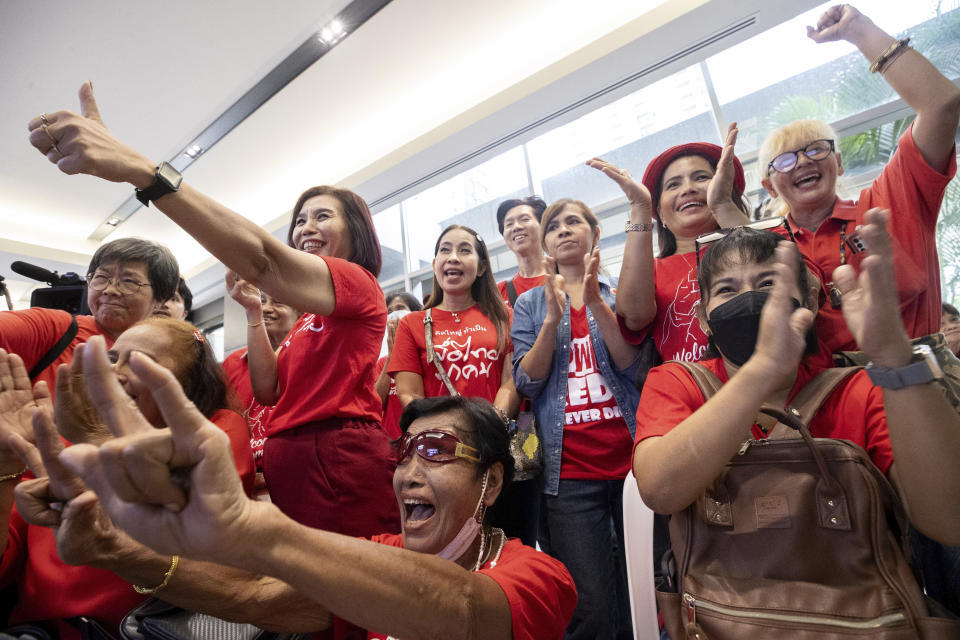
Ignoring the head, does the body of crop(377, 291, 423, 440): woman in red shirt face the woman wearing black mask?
no

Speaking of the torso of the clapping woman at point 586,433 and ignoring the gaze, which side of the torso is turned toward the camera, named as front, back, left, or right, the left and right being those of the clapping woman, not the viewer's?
front

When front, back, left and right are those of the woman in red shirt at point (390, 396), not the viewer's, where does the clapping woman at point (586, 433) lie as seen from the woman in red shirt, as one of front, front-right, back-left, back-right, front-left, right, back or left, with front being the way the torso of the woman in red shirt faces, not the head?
left

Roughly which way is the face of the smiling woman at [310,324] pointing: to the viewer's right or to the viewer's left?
to the viewer's left

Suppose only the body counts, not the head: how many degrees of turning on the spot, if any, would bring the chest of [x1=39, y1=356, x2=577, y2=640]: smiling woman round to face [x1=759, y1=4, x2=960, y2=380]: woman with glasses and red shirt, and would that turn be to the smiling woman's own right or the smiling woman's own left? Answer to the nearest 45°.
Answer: approximately 135° to the smiling woman's own left

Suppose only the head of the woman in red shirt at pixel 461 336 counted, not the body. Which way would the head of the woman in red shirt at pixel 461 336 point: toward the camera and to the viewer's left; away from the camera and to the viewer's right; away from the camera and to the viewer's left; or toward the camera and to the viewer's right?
toward the camera and to the viewer's left

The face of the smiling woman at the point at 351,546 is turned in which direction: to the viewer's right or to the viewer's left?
to the viewer's left

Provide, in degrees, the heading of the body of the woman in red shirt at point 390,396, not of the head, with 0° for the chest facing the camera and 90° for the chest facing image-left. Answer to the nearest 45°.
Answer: approximately 45°

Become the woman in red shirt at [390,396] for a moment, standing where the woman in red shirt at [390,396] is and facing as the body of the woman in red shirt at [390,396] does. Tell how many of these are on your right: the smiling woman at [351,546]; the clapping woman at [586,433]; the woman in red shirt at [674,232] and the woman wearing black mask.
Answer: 0

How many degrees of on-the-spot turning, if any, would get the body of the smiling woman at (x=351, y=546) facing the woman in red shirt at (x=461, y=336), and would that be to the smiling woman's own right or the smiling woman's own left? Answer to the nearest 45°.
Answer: approximately 180°

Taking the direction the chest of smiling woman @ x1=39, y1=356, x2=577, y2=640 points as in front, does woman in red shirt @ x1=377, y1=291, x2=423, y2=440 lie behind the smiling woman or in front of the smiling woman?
behind

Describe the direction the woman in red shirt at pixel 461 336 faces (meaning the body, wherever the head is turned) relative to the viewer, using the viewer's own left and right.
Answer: facing the viewer

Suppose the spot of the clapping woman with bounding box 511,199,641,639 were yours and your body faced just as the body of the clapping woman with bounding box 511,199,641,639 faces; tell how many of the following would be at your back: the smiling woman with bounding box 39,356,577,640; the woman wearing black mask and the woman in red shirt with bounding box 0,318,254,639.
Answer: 0
